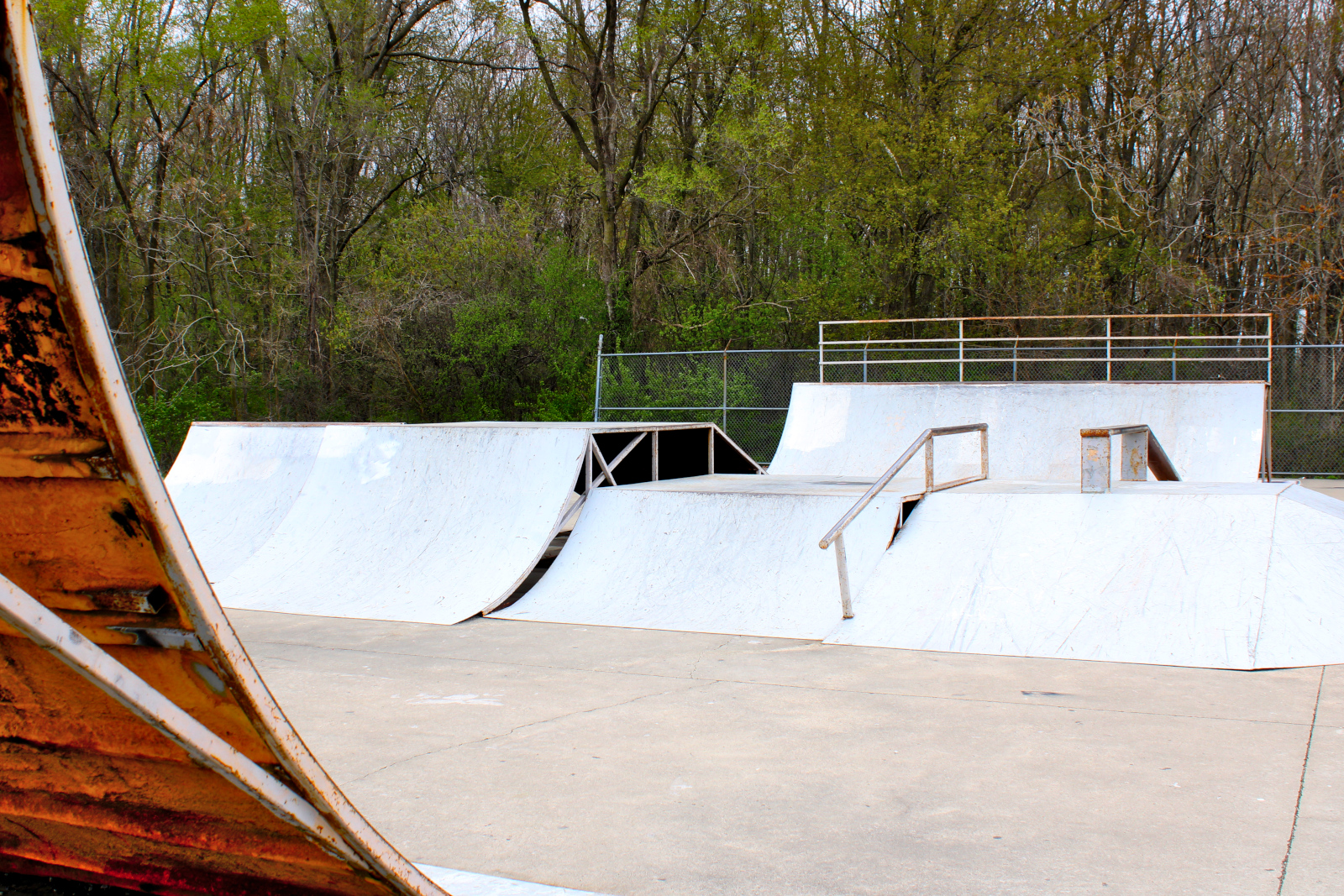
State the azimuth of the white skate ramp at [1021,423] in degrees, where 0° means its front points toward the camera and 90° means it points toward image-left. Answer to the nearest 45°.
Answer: approximately 0°

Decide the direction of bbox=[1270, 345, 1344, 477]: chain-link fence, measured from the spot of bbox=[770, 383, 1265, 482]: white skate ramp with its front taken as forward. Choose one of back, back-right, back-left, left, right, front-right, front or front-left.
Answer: back-left

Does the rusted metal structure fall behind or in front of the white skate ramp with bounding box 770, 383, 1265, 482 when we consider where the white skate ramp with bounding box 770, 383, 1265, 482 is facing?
in front

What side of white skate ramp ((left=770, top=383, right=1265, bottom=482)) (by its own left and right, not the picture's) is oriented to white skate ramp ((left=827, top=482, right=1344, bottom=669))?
front

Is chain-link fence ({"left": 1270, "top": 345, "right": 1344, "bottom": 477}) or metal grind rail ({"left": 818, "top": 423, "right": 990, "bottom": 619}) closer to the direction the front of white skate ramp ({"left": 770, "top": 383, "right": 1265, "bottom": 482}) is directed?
the metal grind rail

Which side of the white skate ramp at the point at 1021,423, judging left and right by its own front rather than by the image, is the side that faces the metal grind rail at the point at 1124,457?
front

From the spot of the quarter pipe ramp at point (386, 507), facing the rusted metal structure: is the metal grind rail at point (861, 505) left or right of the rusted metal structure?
left

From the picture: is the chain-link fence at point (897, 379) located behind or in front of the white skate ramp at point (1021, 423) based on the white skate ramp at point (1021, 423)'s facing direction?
behind

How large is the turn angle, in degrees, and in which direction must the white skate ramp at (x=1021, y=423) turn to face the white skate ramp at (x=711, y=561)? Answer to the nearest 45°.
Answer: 0° — it already faces it
